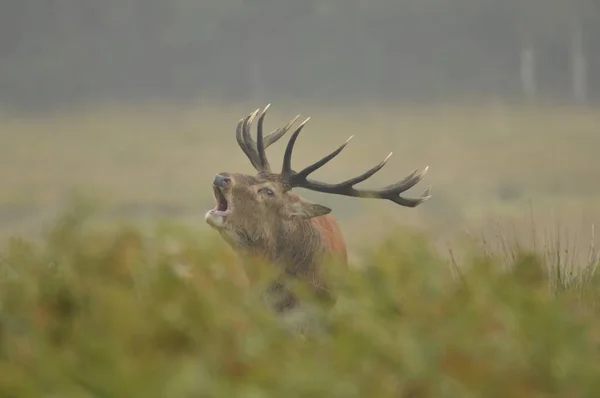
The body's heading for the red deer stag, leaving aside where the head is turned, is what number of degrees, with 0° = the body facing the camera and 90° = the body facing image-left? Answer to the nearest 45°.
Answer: approximately 45°
